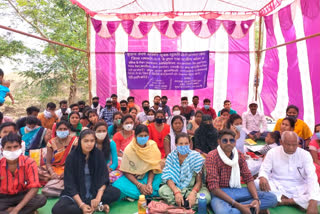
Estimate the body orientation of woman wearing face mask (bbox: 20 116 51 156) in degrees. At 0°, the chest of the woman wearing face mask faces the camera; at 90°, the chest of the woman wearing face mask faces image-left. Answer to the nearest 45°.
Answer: approximately 0°

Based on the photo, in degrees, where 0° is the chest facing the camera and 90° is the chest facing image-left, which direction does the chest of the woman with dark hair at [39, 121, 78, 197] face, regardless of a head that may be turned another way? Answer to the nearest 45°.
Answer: approximately 0°

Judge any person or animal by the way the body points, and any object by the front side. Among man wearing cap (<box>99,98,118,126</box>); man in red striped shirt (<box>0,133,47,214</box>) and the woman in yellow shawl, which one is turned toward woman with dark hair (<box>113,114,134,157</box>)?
the man wearing cap

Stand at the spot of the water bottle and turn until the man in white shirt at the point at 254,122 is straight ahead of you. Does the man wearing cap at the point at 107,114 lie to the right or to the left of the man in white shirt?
left

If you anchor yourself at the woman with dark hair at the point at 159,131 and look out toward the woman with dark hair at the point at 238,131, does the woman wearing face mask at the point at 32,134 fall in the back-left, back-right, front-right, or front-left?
back-right

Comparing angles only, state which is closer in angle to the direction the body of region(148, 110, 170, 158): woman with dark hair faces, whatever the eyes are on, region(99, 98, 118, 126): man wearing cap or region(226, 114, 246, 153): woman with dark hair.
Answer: the woman with dark hair

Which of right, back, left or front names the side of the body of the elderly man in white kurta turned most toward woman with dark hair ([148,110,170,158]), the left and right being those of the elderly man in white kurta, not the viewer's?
right

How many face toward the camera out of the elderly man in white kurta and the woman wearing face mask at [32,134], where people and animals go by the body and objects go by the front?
2
